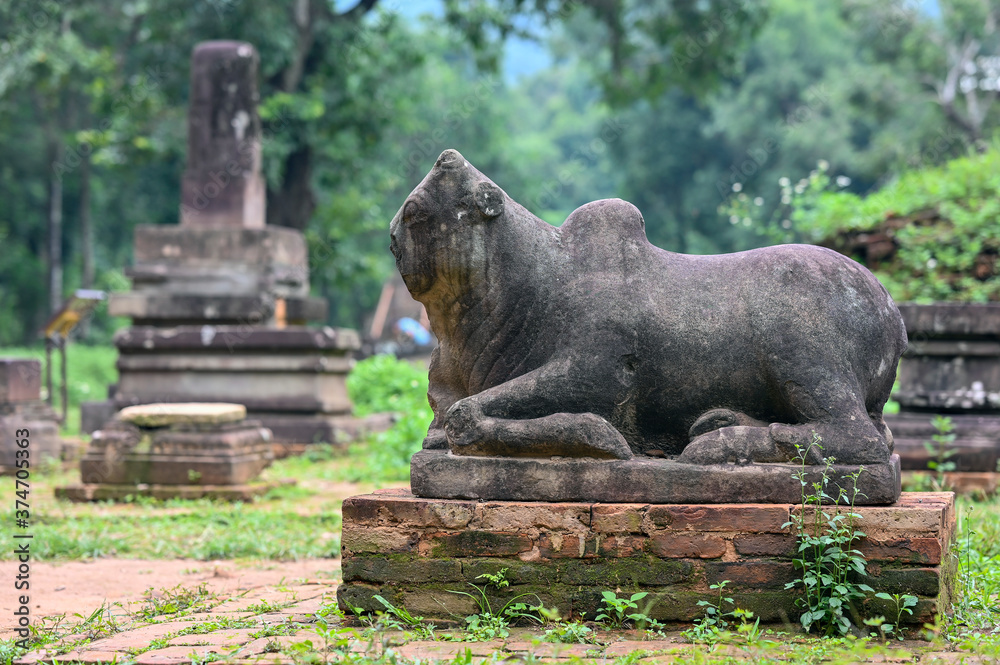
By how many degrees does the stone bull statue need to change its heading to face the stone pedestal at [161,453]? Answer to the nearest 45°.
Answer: approximately 45° to its right

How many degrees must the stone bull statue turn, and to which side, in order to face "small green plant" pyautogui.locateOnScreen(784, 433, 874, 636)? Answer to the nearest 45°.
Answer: approximately 135° to its left

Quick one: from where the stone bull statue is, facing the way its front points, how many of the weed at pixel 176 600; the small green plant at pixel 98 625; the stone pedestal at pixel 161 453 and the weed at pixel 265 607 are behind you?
0

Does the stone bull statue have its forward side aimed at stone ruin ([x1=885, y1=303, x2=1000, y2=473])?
no

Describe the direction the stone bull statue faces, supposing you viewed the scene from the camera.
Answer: facing to the left of the viewer

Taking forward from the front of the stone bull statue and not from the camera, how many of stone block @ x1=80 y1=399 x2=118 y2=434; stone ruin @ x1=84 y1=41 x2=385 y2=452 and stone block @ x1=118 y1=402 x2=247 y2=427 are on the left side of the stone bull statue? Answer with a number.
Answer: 0

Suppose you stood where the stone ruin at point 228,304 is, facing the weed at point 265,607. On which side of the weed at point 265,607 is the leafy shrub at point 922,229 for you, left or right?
left

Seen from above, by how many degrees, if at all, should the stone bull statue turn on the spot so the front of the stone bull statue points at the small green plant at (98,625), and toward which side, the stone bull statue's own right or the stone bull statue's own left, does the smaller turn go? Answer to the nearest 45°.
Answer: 0° — it already faces it

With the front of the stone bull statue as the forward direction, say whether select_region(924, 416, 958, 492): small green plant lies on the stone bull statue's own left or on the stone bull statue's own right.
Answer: on the stone bull statue's own right

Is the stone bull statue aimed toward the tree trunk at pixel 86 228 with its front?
no

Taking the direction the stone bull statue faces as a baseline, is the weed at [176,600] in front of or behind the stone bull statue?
in front

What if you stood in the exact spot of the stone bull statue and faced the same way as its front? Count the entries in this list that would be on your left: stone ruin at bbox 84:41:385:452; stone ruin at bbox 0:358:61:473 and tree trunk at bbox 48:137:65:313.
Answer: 0

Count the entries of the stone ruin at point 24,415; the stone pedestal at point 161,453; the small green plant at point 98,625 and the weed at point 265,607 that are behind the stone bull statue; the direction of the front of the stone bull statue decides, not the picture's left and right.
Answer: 0

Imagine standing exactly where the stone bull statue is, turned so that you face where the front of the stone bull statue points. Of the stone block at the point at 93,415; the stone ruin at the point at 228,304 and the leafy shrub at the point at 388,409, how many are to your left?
0
